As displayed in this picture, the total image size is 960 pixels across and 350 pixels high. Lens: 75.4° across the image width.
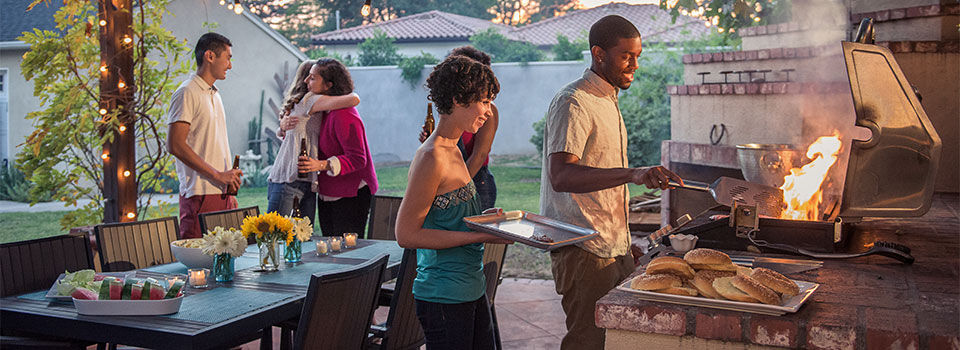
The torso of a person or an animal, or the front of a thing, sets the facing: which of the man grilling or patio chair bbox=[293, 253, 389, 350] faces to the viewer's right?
the man grilling

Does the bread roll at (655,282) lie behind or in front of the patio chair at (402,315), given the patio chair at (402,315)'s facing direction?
behind

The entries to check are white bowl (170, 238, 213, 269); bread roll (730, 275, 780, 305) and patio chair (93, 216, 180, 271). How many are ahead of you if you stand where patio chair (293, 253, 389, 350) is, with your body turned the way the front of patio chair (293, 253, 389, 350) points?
2

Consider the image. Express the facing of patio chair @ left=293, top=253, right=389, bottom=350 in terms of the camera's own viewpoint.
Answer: facing away from the viewer and to the left of the viewer

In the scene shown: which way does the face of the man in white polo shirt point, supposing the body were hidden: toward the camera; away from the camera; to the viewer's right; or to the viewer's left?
to the viewer's right

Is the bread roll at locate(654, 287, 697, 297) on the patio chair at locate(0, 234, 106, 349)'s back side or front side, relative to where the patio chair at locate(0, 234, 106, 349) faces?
on the front side

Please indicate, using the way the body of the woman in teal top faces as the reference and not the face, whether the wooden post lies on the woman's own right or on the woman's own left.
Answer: on the woman's own left

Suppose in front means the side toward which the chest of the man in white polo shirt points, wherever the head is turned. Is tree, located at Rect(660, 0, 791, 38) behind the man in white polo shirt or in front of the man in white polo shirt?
in front

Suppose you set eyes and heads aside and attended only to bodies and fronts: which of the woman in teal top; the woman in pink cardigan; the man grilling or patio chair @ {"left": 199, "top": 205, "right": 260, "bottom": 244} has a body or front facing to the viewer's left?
the woman in pink cardigan

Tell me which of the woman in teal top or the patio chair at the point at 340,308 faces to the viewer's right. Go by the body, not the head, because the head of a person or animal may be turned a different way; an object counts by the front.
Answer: the woman in teal top

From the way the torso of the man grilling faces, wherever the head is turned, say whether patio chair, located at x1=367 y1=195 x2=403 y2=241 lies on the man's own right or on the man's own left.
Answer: on the man's own left

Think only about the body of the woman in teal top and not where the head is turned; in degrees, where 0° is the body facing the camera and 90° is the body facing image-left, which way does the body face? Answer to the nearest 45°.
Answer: approximately 270°

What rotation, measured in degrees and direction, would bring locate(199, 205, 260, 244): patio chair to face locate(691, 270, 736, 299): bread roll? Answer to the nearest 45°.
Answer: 0° — it already faces it

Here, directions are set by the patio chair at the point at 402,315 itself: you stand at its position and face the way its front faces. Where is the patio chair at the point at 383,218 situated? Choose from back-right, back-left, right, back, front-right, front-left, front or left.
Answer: front-right

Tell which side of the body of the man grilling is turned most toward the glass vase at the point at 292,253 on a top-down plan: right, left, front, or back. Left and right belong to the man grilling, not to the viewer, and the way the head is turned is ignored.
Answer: back
